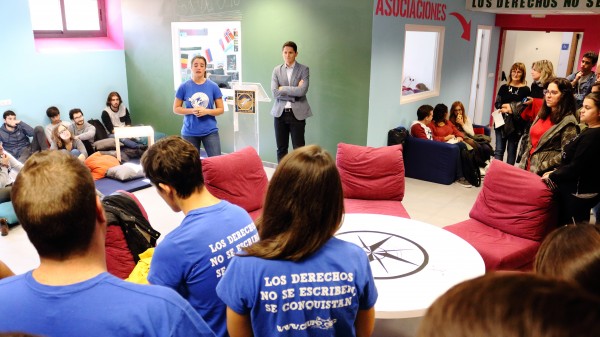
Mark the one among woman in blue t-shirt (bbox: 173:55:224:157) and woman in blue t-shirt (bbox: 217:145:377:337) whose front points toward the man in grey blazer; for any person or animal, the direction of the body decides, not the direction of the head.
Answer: woman in blue t-shirt (bbox: 217:145:377:337)

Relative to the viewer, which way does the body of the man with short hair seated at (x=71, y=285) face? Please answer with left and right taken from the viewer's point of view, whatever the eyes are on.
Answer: facing away from the viewer

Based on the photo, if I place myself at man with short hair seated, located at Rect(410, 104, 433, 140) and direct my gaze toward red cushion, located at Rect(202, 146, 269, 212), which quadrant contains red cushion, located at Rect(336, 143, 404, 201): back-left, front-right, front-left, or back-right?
front-left

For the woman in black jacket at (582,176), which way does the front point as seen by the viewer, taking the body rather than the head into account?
to the viewer's left

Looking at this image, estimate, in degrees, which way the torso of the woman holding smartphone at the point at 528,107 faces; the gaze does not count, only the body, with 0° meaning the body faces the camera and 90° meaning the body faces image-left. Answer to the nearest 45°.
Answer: approximately 90°

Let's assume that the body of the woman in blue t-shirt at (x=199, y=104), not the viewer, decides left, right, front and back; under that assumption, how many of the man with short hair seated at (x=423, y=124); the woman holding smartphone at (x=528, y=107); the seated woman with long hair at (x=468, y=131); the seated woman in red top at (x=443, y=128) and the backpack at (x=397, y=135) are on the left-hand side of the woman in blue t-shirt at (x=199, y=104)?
5

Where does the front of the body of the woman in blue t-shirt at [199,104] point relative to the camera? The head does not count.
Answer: toward the camera

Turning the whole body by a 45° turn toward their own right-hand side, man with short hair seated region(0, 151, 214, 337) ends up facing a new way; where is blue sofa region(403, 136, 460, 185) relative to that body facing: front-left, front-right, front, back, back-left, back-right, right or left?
front

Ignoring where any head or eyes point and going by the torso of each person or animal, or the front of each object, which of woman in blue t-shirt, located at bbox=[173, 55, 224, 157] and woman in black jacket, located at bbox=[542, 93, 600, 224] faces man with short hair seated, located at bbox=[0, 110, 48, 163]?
the woman in black jacket

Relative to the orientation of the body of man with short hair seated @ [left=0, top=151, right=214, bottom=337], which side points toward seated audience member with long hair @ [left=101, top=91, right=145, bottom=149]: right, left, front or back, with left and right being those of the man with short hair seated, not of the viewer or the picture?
front

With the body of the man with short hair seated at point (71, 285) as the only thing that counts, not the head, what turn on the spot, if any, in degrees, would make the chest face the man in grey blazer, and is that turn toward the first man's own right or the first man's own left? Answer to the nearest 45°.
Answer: approximately 45° to the first man's own right

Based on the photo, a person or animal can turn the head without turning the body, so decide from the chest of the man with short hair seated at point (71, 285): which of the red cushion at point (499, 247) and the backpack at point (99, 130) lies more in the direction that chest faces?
the backpack

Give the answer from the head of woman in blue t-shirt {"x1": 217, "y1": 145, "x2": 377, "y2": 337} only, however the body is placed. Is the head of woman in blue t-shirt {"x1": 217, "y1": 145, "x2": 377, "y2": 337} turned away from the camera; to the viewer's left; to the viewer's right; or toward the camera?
away from the camera

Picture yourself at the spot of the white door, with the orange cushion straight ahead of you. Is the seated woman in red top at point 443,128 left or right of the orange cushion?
left

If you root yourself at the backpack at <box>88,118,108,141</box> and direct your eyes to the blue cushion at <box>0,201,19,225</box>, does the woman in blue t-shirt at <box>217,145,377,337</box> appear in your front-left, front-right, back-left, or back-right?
front-left
